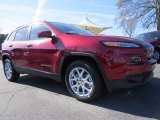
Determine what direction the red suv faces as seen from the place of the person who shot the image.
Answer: facing the viewer and to the right of the viewer
